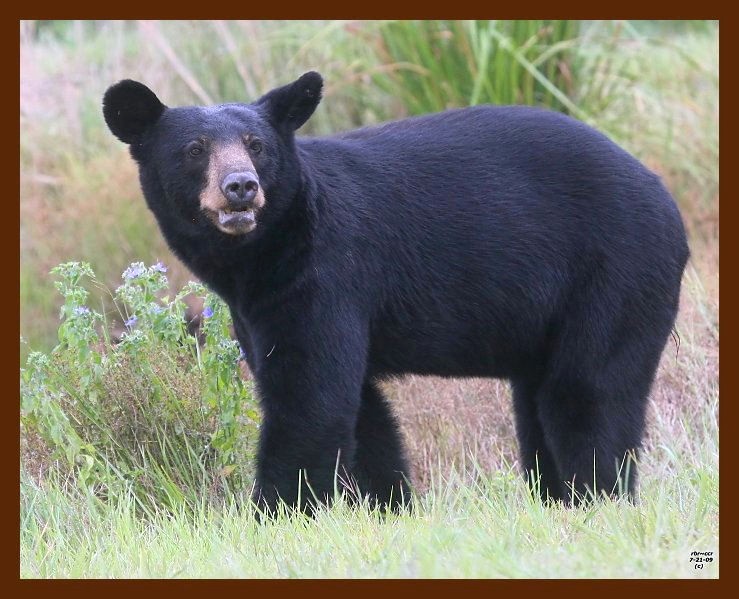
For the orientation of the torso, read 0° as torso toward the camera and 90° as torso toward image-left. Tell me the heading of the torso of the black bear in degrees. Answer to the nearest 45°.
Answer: approximately 90°

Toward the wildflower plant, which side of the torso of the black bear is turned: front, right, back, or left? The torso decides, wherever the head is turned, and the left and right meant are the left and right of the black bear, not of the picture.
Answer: front
